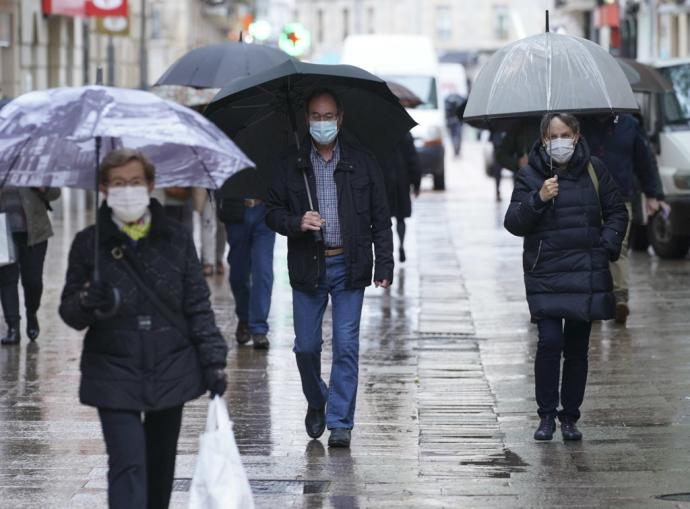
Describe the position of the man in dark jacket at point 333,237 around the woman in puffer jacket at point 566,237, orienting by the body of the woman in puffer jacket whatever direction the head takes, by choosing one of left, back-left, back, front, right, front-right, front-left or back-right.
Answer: right

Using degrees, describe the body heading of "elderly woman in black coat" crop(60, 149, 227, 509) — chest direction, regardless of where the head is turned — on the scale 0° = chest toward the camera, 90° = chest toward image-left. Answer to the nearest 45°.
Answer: approximately 0°

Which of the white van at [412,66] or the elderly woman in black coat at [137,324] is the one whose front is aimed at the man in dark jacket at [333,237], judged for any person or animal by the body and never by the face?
the white van

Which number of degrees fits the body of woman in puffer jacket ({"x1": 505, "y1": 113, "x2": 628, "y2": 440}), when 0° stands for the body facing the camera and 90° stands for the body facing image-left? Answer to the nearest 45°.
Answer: approximately 0°

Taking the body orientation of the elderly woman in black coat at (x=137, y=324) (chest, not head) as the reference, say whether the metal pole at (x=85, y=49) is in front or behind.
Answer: behind

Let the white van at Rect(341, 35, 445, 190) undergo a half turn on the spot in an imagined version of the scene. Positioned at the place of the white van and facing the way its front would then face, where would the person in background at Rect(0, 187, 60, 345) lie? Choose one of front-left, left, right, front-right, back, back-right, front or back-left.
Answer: back

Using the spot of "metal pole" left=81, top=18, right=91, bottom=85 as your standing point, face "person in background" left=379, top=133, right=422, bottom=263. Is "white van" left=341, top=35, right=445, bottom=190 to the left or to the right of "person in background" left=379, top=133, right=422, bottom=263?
left
